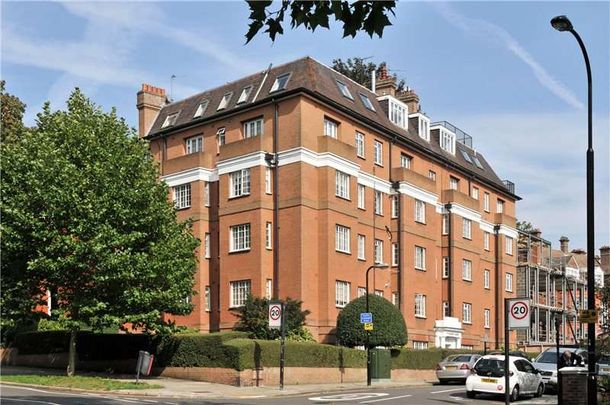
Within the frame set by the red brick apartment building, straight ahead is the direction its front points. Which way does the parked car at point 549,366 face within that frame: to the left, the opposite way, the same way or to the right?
to the right

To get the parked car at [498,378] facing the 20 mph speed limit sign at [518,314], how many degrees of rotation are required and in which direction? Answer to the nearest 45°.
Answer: approximately 135° to its right

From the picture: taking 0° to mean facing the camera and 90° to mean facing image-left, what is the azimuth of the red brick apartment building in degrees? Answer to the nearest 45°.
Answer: approximately 315°

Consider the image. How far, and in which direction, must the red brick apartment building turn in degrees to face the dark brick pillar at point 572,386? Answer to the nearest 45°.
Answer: approximately 45° to its right

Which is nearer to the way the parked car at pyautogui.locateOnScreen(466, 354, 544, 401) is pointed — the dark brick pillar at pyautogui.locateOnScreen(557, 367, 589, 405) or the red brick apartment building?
the red brick apartment building

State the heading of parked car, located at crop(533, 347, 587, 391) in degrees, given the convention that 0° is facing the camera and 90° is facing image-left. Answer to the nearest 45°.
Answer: approximately 45°

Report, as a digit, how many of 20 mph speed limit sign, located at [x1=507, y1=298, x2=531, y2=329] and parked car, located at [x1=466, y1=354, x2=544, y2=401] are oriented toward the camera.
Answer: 1
